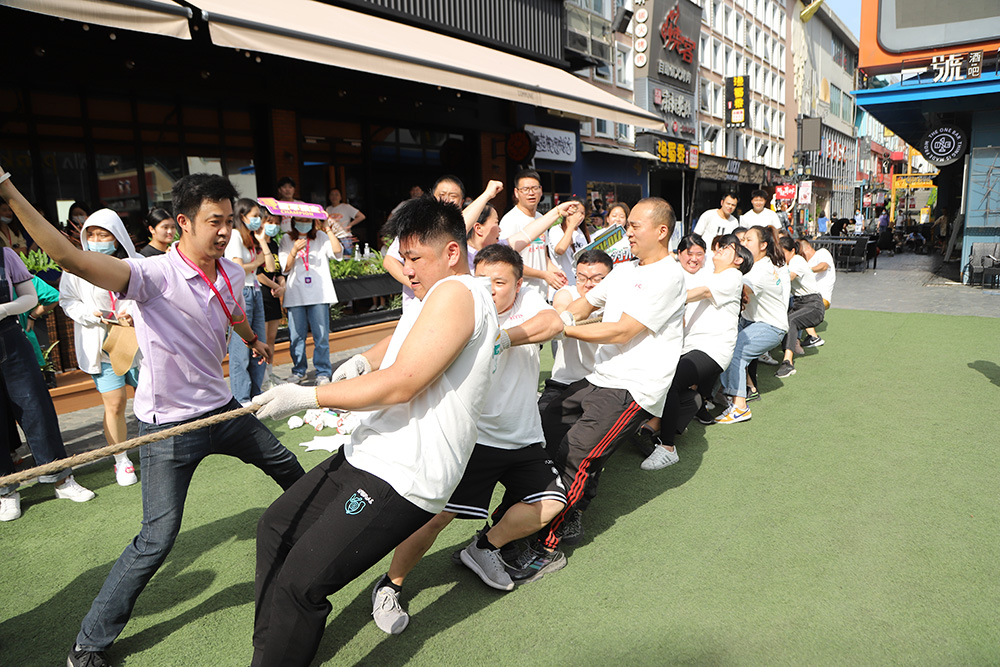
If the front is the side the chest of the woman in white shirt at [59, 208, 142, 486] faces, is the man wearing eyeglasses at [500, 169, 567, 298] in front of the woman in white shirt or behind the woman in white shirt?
in front

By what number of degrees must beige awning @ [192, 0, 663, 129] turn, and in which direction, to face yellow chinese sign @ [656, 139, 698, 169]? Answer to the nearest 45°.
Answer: approximately 90° to its left

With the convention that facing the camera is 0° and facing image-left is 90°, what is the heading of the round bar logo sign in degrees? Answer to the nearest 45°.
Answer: approximately 0°

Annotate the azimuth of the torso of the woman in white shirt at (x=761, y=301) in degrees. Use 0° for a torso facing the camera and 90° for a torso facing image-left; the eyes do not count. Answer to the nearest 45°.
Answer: approximately 90°

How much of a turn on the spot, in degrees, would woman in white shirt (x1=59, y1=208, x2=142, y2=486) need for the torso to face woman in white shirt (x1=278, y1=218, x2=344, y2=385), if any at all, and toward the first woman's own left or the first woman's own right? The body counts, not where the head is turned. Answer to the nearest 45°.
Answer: approximately 90° to the first woman's own left

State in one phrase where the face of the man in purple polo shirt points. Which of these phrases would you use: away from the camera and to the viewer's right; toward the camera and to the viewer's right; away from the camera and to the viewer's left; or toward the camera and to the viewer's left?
toward the camera and to the viewer's right

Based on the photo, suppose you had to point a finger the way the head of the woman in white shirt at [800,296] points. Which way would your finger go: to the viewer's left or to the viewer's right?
to the viewer's left

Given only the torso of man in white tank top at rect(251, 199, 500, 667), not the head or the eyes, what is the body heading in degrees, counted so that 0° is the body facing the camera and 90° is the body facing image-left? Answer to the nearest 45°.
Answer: approximately 90°

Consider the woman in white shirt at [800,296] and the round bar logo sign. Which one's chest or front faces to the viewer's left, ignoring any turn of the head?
the woman in white shirt

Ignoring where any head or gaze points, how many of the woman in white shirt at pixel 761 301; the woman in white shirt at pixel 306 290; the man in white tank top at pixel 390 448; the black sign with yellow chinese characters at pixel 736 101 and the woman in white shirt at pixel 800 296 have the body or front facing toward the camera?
2

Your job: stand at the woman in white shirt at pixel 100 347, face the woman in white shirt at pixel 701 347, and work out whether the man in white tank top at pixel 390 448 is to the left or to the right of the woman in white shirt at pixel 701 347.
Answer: right

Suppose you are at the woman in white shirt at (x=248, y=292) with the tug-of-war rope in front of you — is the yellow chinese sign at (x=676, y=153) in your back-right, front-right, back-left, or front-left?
back-left

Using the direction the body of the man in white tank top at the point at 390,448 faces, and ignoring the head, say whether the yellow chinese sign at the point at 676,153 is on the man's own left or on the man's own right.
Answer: on the man's own right

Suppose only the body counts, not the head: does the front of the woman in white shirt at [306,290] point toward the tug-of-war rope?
yes

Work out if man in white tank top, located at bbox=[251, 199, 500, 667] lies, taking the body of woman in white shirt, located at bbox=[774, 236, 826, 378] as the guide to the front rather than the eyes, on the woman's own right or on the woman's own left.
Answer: on the woman's own left
